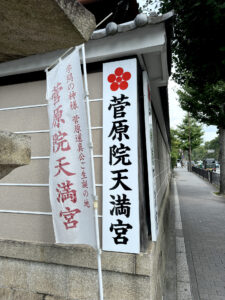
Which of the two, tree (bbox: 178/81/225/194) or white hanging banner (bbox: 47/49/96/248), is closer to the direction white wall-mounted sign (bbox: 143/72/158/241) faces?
the tree

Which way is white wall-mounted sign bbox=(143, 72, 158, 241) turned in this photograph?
to the viewer's right

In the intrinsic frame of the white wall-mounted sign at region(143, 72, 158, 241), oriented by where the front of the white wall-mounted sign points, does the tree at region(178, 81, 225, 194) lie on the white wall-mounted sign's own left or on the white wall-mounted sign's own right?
on the white wall-mounted sign's own left

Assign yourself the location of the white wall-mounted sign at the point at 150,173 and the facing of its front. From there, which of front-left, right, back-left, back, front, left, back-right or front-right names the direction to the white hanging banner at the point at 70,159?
back-right
